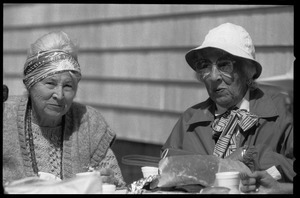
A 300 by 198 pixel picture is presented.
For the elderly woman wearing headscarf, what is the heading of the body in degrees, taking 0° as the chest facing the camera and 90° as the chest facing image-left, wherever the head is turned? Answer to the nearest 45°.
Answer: approximately 0°

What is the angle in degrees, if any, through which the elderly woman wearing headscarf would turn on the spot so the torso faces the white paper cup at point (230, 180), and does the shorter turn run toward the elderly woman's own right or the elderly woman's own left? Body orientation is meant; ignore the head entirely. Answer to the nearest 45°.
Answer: approximately 45° to the elderly woman's own left

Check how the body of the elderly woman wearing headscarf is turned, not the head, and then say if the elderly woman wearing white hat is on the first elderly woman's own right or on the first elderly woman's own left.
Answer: on the first elderly woman's own left
